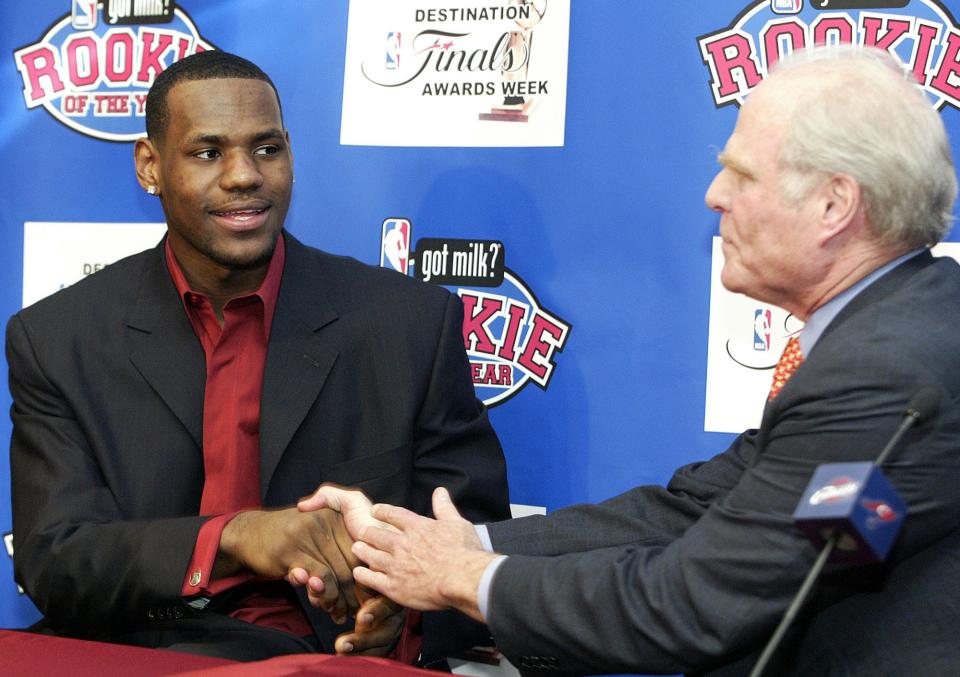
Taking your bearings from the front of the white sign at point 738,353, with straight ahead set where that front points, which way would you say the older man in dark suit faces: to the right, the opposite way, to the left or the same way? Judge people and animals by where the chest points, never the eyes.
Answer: to the right

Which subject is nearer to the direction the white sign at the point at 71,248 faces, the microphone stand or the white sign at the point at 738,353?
the microphone stand

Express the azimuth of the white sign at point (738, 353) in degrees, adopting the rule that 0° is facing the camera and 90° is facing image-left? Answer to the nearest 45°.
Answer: approximately 0°

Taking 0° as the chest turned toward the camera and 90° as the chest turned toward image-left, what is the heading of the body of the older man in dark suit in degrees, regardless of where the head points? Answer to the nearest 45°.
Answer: approximately 90°

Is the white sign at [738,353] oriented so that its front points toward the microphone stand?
yes

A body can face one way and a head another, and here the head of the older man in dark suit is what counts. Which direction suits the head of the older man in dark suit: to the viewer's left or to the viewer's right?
to the viewer's left

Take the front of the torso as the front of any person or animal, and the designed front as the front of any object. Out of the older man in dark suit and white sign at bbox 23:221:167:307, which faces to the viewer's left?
the older man in dark suit

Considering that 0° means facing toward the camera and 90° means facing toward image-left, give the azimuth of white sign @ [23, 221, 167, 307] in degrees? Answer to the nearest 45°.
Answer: approximately 0°

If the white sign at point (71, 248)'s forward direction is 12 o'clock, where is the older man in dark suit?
The older man in dark suit is roughly at 11 o'clock from the white sign.

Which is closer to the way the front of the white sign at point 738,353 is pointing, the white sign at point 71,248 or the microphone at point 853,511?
the microphone

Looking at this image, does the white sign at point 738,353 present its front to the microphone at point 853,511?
yes
